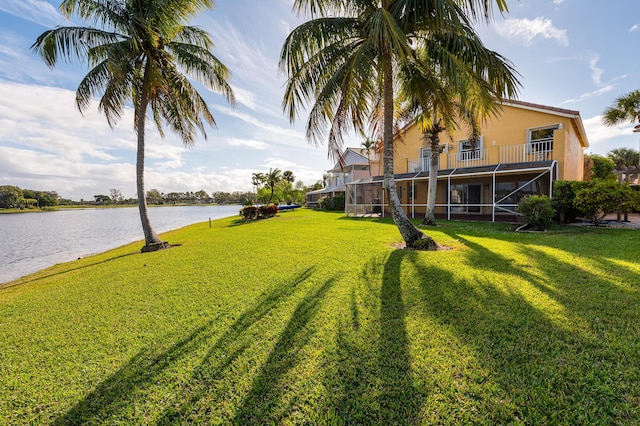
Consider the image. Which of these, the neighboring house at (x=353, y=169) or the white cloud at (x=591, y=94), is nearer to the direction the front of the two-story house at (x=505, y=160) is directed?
the white cloud

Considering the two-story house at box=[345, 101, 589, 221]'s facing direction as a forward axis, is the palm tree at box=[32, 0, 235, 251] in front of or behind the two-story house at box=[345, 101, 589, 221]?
behind

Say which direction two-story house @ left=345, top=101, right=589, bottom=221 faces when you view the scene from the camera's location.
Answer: facing away from the viewer and to the right of the viewer

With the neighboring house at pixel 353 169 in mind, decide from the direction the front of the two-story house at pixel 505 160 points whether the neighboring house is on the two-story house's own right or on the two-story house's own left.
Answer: on the two-story house's own left

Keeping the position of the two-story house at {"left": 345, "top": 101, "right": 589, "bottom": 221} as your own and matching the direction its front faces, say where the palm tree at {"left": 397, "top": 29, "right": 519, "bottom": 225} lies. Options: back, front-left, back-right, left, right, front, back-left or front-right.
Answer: back-right
